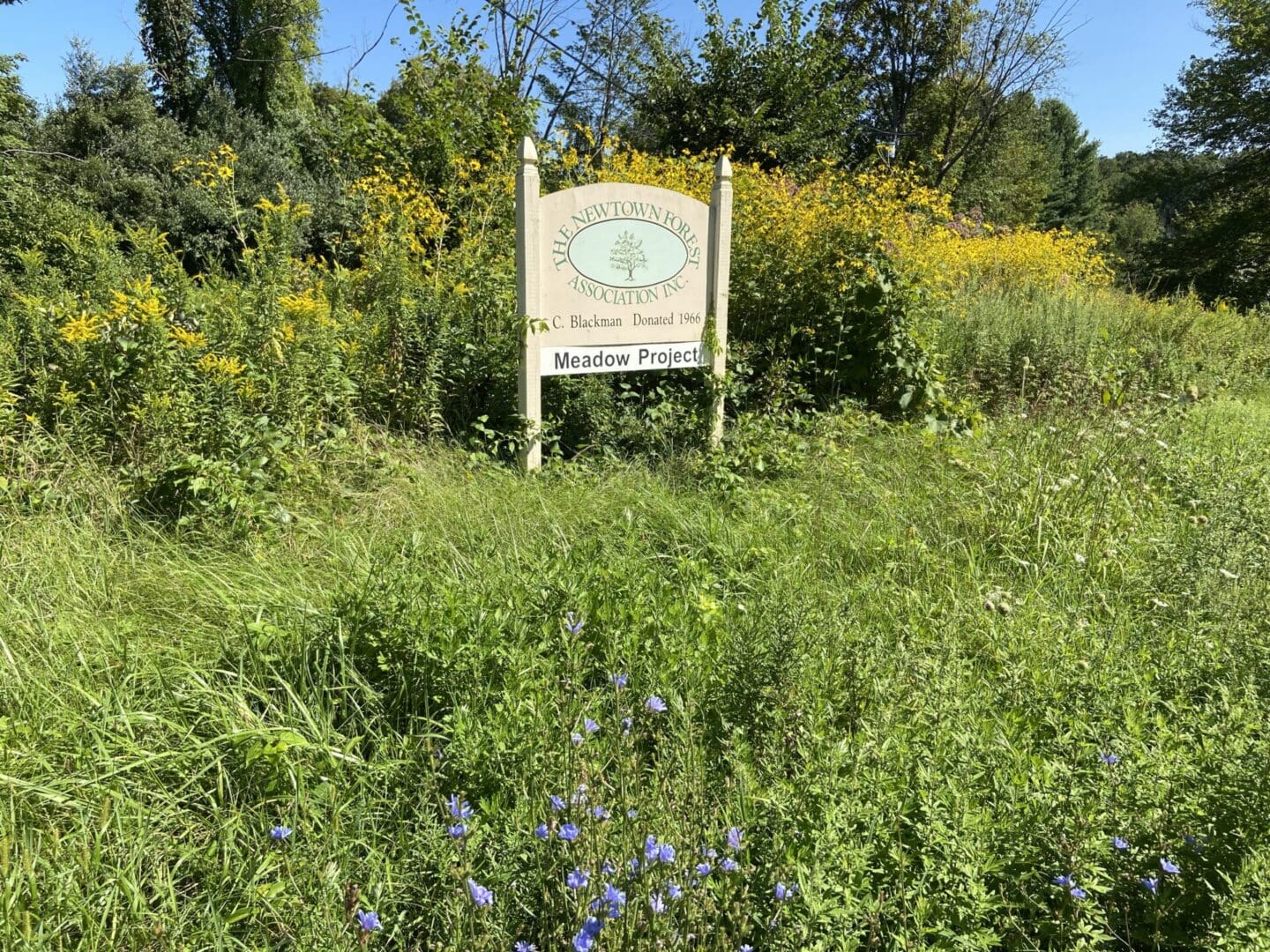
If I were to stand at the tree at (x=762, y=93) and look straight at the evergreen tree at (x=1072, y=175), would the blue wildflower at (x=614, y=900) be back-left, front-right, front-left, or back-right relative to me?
back-right

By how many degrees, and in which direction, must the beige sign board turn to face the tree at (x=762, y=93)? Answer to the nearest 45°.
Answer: approximately 135° to its left

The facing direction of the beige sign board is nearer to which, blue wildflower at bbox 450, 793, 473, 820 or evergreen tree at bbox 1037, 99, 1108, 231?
the blue wildflower

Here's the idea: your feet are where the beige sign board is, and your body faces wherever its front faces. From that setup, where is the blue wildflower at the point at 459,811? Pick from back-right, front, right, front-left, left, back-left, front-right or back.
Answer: front-right

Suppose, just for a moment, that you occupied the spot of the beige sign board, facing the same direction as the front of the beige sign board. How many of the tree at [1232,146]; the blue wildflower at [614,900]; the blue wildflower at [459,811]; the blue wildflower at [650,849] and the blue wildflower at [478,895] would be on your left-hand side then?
1

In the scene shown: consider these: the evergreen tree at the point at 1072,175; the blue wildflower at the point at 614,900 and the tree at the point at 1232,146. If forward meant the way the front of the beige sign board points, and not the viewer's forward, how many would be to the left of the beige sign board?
2

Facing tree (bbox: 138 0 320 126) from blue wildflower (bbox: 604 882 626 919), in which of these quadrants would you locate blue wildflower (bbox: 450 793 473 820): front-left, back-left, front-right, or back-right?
front-left

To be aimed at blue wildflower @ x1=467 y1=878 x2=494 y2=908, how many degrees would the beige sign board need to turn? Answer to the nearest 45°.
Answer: approximately 45° to its right

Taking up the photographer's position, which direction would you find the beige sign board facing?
facing the viewer and to the right of the viewer

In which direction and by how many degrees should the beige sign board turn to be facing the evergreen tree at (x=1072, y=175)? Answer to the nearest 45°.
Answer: approximately 90° to its left

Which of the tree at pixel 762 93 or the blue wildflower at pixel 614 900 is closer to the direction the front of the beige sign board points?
the blue wildflower

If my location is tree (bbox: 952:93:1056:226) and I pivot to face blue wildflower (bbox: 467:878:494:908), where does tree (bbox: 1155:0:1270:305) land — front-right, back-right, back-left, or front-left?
front-left

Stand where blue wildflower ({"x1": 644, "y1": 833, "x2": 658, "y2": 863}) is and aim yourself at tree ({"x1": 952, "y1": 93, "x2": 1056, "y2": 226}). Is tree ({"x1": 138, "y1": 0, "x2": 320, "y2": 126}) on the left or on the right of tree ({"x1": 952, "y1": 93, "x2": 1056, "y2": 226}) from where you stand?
left

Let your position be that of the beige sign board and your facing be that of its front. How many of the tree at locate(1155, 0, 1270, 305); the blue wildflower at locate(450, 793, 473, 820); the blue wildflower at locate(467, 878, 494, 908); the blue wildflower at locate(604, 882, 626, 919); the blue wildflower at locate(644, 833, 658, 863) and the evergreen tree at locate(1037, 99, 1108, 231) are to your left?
2

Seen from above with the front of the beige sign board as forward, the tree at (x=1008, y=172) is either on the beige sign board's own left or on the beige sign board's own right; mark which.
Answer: on the beige sign board's own left

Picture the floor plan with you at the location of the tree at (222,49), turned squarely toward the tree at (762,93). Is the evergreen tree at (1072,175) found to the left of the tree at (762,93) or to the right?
left

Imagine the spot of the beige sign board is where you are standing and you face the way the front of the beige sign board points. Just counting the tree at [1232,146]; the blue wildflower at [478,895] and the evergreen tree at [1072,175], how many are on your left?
2

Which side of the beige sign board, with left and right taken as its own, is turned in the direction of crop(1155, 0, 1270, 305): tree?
left
